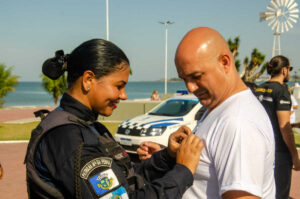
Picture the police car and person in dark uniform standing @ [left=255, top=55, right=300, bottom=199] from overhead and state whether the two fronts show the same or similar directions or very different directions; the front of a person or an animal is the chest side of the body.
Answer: very different directions

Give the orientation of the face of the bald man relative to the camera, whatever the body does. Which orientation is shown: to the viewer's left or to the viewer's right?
to the viewer's left

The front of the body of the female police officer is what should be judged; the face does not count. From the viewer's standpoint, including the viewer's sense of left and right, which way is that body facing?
facing to the right of the viewer

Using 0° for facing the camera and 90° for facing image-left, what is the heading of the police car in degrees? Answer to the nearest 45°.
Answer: approximately 45°

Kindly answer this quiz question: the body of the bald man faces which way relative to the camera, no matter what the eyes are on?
to the viewer's left

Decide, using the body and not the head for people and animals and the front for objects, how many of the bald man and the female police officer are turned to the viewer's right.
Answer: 1

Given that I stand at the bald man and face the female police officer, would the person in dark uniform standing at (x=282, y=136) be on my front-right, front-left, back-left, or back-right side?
back-right
